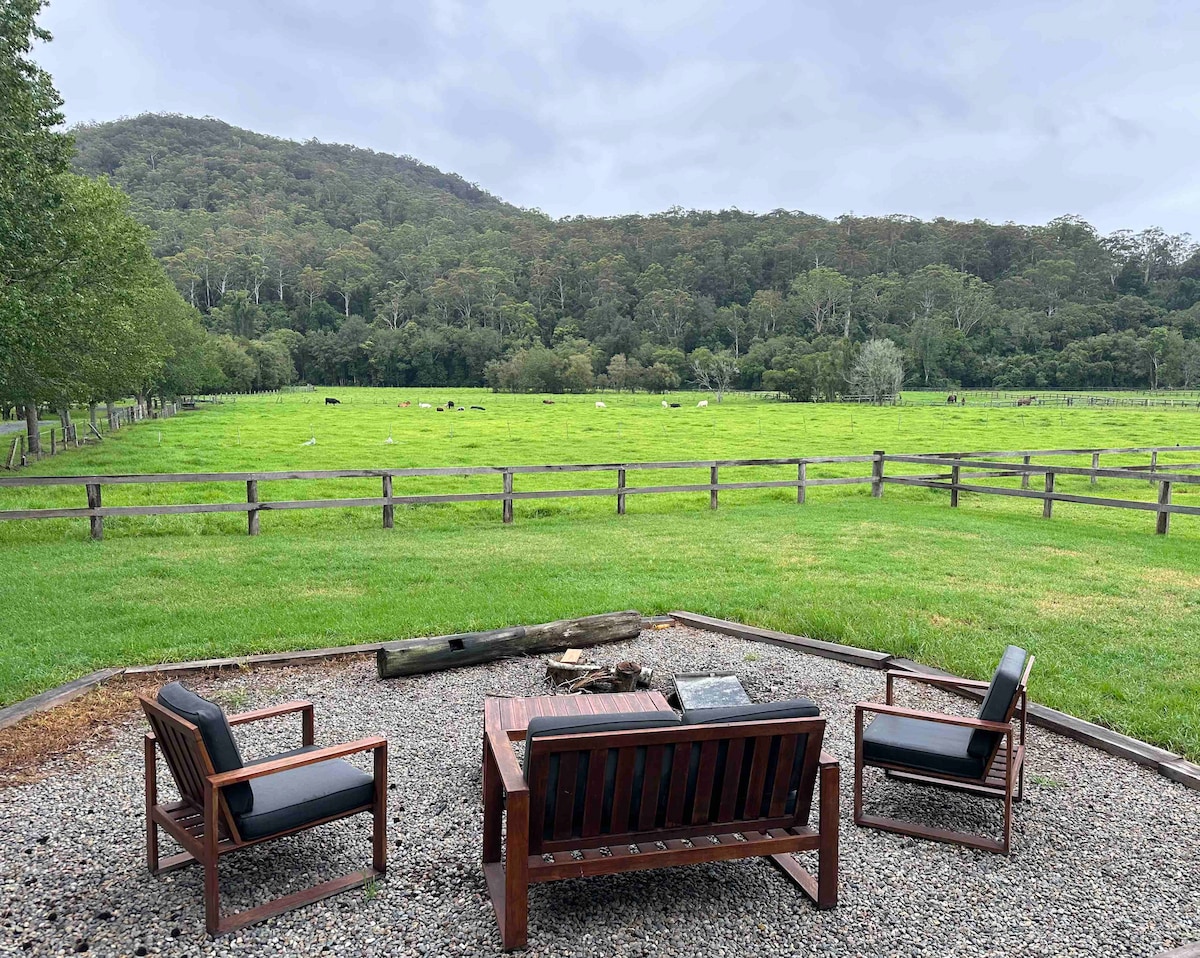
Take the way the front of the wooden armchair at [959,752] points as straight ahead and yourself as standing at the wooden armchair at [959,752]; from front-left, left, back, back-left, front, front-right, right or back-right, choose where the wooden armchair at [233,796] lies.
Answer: front-left

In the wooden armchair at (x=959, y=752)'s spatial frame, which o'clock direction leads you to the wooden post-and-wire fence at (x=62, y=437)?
The wooden post-and-wire fence is roughly at 1 o'clock from the wooden armchair.

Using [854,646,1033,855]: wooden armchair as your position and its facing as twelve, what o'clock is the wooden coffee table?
The wooden coffee table is roughly at 12 o'clock from the wooden armchair.

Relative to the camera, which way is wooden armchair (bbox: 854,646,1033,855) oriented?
to the viewer's left
